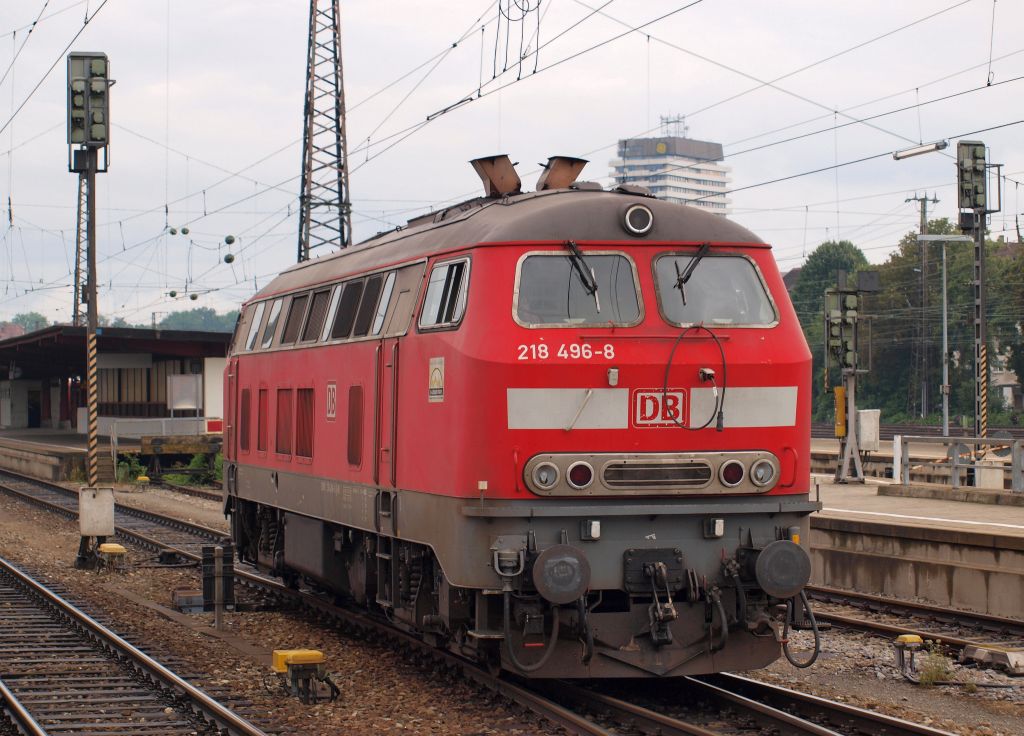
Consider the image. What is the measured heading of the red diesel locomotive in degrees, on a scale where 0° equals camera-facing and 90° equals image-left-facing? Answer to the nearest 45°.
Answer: approximately 315°

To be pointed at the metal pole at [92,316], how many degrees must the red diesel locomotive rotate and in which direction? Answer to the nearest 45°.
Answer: approximately 180°

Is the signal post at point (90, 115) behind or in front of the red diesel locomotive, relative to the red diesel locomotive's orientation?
behind

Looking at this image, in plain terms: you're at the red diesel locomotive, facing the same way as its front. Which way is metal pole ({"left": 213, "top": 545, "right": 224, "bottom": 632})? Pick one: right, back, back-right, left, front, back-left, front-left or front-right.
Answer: back

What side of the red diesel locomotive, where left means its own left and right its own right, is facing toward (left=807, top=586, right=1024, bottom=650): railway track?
left

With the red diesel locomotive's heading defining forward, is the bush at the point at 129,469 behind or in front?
behind

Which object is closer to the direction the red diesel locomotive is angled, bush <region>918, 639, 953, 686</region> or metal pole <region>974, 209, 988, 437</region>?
the bush

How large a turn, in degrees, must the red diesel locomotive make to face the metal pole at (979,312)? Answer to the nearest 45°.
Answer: approximately 90° to its left
